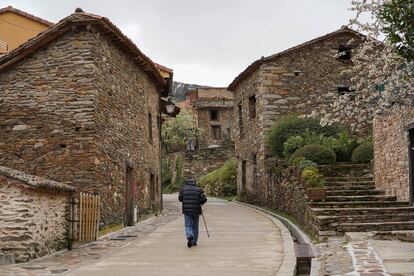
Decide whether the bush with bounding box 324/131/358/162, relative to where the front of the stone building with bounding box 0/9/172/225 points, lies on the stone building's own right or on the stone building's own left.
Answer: on the stone building's own left

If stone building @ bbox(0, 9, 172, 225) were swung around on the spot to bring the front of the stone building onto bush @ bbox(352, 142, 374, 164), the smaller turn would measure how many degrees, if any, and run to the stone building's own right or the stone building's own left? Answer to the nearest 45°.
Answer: approximately 45° to the stone building's own left

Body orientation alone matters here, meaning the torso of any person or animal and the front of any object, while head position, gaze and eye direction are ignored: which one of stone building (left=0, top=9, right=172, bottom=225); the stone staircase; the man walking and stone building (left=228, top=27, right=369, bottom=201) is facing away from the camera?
the man walking

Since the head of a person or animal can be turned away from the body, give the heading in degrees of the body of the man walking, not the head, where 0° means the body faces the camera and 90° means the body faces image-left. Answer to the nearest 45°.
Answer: approximately 180°

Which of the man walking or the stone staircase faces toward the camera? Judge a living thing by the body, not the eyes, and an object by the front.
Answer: the stone staircase

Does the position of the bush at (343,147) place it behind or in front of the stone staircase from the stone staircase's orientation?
behind

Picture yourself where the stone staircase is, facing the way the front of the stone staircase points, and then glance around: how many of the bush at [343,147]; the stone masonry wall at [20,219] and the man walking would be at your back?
1

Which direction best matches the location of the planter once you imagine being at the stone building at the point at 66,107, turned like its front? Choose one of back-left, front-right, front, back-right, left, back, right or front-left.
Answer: front-left

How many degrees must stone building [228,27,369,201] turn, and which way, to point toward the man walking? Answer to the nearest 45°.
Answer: approximately 45° to its left

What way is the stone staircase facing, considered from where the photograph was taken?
facing the viewer

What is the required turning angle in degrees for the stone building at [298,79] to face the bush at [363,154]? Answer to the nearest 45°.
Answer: approximately 90° to its left

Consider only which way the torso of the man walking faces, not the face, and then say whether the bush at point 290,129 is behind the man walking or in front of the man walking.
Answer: in front

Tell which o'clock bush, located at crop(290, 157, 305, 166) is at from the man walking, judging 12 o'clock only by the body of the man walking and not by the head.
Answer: The bush is roughly at 1 o'clock from the man walking.
